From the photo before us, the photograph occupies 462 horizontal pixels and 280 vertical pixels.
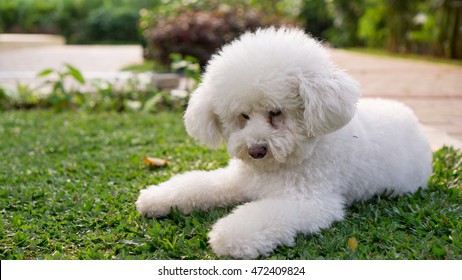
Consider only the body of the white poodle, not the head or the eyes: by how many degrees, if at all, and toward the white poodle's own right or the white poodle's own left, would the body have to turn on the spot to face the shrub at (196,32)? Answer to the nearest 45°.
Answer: approximately 135° to the white poodle's own right

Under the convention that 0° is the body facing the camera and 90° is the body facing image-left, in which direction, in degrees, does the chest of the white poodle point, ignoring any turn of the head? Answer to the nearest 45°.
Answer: approximately 45°

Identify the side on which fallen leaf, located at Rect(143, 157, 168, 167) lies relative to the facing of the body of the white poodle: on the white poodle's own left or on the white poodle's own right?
on the white poodle's own right

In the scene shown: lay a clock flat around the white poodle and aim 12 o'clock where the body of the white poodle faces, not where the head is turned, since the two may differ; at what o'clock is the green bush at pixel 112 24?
The green bush is roughly at 4 o'clock from the white poodle.
